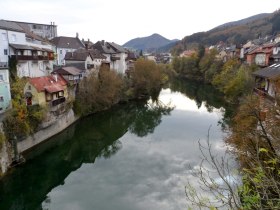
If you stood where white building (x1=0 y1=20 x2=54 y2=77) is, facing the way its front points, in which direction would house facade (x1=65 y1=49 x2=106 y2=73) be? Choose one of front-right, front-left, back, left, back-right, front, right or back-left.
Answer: left

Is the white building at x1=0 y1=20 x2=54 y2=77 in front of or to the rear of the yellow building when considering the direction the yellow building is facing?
to the rear

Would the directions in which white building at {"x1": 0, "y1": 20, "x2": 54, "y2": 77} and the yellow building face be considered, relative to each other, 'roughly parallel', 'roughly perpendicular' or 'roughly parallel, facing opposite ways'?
roughly parallel

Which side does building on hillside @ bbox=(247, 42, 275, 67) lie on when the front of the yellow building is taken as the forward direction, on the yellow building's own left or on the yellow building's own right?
on the yellow building's own left

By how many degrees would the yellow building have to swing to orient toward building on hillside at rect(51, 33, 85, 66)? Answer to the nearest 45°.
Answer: approximately 135° to its left

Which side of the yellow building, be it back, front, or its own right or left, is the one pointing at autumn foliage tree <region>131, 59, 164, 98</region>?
left

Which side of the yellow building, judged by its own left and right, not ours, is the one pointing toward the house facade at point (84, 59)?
left

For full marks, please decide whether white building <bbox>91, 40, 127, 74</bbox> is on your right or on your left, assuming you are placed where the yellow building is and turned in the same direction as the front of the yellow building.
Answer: on your left

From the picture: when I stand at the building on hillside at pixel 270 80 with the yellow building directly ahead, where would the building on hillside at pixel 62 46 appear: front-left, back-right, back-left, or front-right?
front-right

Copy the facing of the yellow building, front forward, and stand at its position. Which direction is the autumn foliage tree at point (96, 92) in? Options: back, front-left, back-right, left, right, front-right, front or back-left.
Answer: left

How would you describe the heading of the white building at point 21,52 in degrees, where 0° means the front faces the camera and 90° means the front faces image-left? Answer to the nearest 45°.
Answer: approximately 315°

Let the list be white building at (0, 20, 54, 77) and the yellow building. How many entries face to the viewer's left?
0

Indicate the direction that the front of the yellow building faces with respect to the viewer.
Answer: facing the viewer and to the right of the viewer
